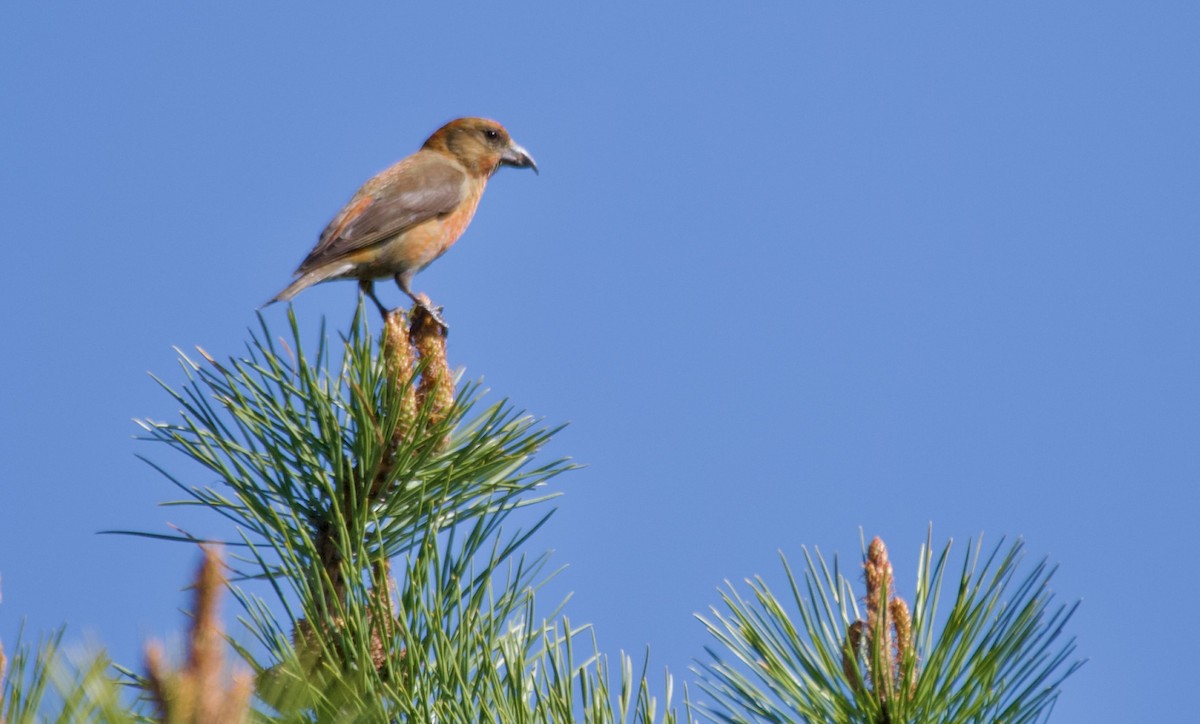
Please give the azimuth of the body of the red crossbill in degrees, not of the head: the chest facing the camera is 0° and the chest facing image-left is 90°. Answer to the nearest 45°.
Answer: approximately 270°
